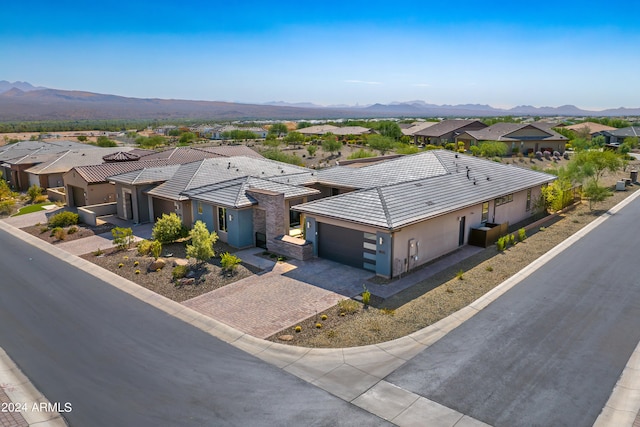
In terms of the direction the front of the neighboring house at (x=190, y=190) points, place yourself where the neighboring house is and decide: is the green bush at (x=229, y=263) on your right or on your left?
on your left

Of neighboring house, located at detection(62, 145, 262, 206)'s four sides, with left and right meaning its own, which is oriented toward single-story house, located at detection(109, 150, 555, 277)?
left

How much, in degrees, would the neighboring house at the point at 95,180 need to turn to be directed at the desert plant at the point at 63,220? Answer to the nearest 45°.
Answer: approximately 45° to its left

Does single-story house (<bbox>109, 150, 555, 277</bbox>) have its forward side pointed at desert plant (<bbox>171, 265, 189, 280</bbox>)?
yes

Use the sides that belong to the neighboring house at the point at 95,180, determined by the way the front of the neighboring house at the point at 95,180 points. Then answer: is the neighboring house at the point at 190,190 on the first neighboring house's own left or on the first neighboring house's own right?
on the first neighboring house's own left

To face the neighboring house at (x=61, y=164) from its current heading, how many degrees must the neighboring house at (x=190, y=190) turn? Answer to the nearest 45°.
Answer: approximately 90° to its right

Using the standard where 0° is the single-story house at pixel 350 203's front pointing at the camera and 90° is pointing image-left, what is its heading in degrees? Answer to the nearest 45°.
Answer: approximately 45°

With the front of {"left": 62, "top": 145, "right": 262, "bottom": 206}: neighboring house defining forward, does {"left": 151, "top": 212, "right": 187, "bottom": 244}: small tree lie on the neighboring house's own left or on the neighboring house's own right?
on the neighboring house's own left
